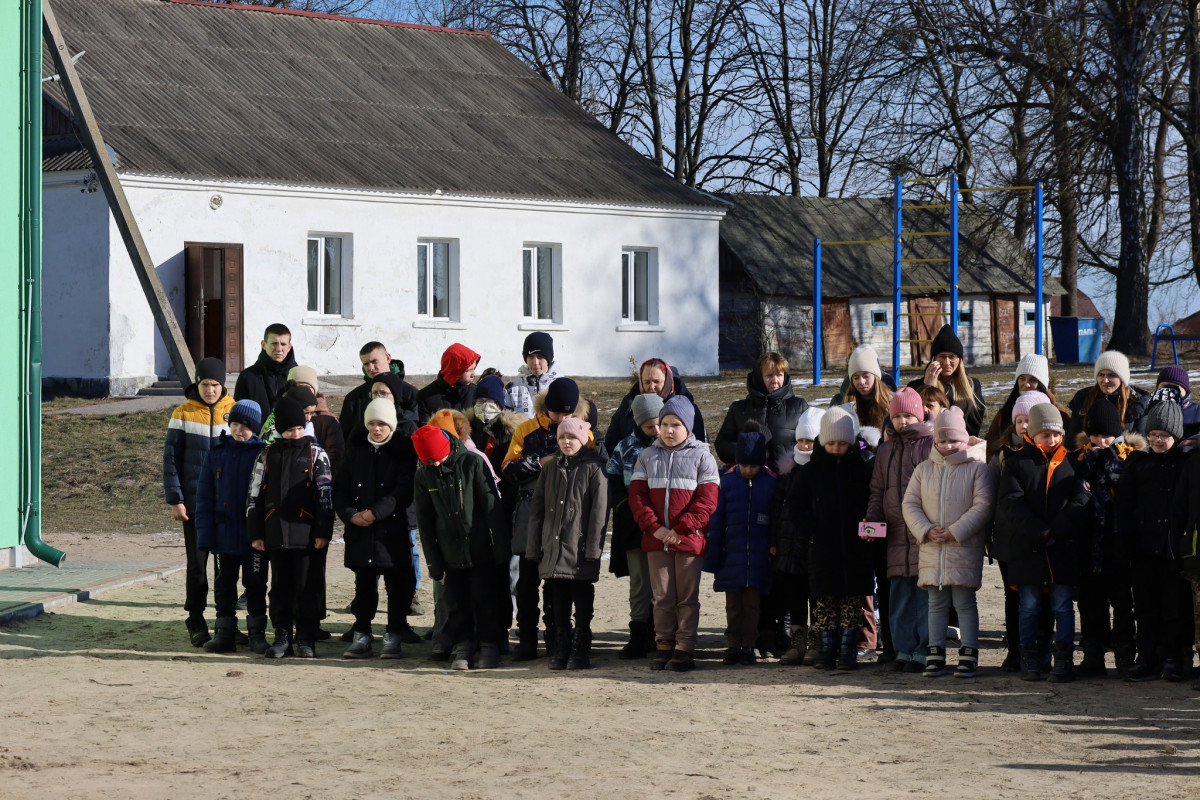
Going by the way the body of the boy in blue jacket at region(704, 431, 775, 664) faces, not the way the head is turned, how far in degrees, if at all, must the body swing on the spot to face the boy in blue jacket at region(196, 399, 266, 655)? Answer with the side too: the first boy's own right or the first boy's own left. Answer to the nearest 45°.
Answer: approximately 90° to the first boy's own right

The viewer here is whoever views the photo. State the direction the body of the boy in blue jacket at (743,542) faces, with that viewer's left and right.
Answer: facing the viewer

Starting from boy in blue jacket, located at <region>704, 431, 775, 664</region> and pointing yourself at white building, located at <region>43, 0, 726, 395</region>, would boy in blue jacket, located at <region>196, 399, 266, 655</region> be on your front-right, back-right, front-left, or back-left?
front-left

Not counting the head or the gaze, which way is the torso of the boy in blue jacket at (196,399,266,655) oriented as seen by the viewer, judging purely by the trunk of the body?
toward the camera

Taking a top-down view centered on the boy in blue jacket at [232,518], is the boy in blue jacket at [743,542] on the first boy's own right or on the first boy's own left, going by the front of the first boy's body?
on the first boy's own left

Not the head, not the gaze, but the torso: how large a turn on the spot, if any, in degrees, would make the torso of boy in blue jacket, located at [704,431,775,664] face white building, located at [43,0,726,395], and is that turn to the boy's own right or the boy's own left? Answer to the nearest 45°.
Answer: approximately 180°

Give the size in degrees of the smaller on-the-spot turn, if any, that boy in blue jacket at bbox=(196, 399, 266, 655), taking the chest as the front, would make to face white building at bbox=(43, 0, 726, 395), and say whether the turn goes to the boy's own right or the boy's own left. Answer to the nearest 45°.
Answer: approximately 180°

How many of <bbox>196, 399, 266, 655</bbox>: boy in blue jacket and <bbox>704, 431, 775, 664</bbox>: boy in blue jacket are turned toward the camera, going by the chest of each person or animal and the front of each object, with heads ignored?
2
